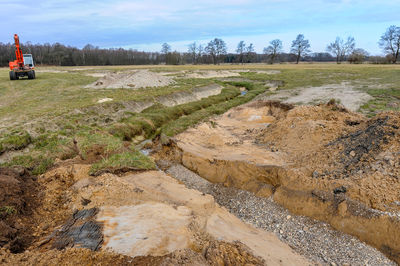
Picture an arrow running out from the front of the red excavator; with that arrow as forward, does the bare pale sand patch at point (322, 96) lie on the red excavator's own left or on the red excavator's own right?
on the red excavator's own left

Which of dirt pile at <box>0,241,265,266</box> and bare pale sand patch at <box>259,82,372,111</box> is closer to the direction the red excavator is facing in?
the dirt pile

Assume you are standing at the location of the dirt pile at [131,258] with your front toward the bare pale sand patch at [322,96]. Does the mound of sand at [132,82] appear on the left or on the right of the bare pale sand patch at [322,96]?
left
